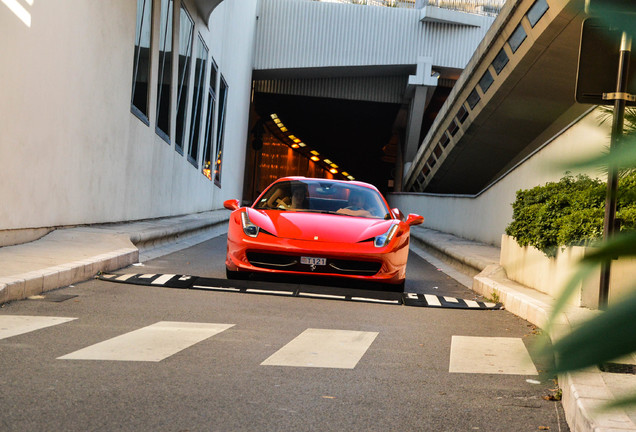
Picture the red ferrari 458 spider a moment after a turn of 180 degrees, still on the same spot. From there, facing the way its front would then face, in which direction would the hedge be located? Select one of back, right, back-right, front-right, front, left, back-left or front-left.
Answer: right

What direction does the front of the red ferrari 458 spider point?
toward the camera

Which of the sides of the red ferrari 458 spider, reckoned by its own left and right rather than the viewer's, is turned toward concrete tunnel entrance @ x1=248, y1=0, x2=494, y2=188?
back

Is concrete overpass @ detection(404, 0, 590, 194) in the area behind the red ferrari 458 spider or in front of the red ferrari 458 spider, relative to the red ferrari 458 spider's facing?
behind
